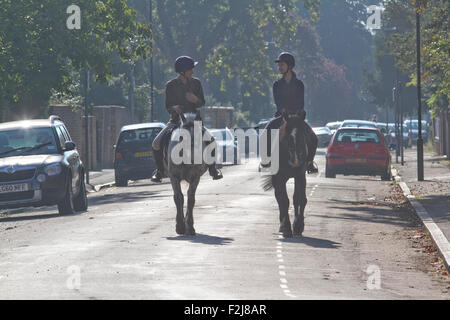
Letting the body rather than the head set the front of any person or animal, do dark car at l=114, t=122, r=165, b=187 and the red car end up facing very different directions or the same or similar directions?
same or similar directions

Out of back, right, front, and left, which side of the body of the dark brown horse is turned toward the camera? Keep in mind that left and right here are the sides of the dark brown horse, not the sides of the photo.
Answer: front

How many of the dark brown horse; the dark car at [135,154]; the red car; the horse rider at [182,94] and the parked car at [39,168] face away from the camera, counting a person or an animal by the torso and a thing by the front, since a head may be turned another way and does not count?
2

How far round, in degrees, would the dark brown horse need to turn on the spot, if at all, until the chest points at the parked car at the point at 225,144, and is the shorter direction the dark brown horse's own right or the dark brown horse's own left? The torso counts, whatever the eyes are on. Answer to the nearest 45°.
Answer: approximately 180°

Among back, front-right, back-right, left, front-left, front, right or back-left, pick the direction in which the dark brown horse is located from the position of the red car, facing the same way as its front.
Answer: back

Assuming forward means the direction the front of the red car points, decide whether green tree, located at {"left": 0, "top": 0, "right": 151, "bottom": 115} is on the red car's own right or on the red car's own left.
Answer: on the red car's own left

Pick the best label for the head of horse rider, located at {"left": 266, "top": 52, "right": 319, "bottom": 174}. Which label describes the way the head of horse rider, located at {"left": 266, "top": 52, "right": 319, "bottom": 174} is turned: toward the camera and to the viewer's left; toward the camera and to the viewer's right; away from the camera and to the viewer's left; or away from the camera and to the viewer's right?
toward the camera and to the viewer's left

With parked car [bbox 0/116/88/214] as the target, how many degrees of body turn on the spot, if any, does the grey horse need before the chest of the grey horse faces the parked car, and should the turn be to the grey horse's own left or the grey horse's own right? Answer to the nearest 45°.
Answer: approximately 135° to the grey horse's own right

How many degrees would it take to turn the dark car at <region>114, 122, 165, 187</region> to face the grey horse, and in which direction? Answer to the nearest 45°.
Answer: approximately 180°

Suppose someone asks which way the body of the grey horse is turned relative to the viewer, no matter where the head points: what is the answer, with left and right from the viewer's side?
facing the viewer

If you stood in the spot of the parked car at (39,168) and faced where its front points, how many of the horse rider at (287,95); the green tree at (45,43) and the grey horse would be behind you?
1

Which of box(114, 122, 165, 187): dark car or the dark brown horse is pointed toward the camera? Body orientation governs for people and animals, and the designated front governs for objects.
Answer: the dark brown horse

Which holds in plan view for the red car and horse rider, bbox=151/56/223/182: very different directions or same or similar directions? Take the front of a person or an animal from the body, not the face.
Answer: very different directions

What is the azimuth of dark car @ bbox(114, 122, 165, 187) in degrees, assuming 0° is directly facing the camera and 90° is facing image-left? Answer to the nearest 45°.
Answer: approximately 180°

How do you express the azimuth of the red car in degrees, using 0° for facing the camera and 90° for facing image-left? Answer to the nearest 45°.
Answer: approximately 180°
